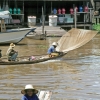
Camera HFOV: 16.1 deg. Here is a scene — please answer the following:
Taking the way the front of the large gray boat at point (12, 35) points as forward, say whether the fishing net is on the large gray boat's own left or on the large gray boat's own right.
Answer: on the large gray boat's own right

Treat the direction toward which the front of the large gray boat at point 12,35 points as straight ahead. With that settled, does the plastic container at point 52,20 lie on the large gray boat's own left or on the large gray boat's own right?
on the large gray boat's own left

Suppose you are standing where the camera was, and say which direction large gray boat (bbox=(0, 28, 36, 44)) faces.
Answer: facing to the right of the viewer
